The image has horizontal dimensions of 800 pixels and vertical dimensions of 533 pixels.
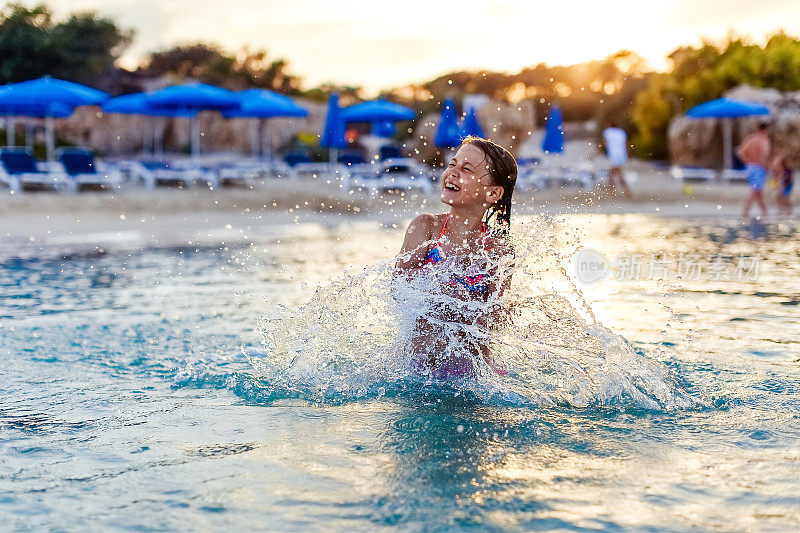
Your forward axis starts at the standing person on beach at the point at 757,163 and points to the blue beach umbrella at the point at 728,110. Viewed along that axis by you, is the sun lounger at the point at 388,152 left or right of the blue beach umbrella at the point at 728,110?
left

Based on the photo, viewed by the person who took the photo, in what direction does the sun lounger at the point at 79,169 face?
facing the viewer and to the right of the viewer

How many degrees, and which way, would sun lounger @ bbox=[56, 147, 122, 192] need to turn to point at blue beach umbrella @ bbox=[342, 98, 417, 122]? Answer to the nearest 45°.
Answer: approximately 90° to its left

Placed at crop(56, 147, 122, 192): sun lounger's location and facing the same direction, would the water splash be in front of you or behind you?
in front

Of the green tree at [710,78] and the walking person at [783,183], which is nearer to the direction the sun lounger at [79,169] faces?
the walking person

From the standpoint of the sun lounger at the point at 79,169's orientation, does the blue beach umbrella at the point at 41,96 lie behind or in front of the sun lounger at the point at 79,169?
behind

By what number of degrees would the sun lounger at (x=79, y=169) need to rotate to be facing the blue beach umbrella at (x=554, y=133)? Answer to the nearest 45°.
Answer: approximately 45° to its left

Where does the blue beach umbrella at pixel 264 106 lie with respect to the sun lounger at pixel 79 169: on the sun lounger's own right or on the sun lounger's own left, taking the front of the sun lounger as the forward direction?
on the sun lounger's own left

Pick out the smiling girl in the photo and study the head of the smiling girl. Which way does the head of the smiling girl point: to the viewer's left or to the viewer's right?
to the viewer's left

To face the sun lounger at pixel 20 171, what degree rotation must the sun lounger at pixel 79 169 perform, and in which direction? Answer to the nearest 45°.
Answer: approximately 135° to its right

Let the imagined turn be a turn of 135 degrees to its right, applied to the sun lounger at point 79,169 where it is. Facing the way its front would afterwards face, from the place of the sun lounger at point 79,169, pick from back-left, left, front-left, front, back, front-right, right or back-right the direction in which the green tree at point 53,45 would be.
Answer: right

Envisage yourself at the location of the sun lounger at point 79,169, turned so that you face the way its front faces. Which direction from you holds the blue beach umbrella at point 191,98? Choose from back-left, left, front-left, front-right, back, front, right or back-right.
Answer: left
